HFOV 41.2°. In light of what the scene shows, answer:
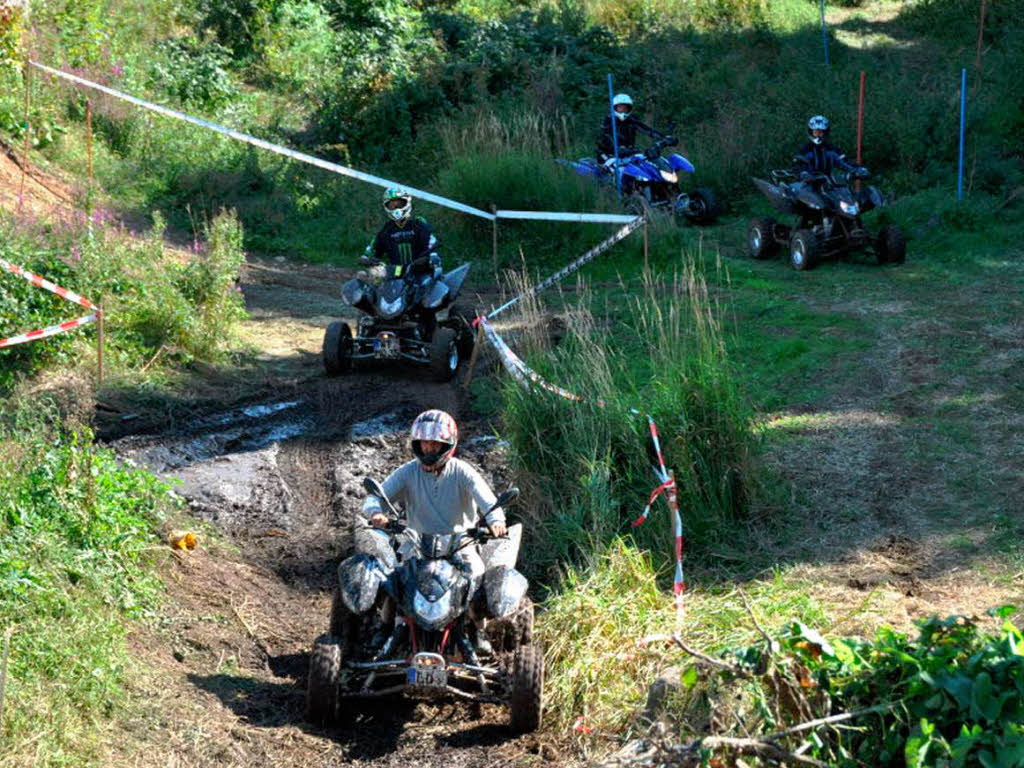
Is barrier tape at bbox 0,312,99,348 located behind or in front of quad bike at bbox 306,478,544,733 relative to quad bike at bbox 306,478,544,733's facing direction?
behind

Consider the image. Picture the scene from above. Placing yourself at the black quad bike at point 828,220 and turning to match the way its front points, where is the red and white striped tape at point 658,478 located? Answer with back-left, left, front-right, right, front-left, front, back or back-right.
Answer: front-right

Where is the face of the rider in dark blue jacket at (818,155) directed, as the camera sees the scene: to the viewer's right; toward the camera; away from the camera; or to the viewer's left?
toward the camera

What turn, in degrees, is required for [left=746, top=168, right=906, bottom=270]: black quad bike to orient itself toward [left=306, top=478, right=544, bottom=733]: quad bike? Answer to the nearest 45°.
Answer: approximately 45° to its right

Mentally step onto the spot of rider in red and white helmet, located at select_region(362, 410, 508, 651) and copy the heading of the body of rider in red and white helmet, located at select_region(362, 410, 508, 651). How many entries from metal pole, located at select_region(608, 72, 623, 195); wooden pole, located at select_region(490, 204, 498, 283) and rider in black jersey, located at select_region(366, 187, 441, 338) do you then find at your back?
3

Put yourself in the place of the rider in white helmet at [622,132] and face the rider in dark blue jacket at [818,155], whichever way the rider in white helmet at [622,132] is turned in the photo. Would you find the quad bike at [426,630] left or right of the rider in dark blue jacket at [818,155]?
right

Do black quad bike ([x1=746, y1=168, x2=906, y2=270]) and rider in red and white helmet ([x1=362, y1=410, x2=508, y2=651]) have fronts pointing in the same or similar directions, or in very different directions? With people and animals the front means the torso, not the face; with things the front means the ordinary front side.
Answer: same or similar directions

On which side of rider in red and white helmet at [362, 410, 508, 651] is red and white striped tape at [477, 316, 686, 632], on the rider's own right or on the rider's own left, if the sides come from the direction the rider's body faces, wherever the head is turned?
on the rider's own left

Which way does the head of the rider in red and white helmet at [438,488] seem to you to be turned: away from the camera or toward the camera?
toward the camera

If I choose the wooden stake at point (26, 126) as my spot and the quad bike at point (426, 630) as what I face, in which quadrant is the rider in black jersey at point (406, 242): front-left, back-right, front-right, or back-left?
front-left

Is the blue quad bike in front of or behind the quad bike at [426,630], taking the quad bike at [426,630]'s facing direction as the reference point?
behind

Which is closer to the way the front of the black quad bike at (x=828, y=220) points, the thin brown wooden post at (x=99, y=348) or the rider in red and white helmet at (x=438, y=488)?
the rider in red and white helmet

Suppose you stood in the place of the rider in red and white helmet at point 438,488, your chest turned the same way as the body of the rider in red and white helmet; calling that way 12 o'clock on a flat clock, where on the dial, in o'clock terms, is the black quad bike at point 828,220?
The black quad bike is roughly at 7 o'clock from the rider in red and white helmet.

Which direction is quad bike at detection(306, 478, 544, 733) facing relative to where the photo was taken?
toward the camera

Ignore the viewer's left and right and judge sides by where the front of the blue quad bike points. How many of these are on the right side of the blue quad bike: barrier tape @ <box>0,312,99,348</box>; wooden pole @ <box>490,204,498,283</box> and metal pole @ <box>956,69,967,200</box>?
2

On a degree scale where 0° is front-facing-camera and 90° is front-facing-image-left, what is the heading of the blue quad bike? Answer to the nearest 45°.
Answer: approximately 315°

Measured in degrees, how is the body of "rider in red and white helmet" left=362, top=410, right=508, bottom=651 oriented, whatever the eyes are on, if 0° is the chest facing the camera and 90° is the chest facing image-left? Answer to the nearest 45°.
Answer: approximately 0°
